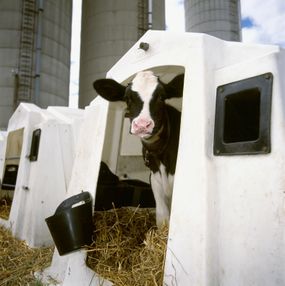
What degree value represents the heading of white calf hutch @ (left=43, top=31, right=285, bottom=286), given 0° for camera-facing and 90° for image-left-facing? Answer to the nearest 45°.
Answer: approximately 45°

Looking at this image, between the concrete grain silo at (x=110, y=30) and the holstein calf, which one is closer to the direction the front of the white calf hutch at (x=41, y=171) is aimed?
the holstein calf

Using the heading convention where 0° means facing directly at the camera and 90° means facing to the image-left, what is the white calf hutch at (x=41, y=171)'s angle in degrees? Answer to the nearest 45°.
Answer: approximately 45°

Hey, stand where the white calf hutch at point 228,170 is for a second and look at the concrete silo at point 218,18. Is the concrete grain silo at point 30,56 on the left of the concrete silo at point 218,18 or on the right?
left

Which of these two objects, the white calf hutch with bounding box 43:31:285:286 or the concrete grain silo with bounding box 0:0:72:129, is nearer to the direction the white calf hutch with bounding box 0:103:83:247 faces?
the white calf hutch

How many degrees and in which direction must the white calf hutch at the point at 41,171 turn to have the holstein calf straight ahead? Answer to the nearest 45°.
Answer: approximately 90° to its left

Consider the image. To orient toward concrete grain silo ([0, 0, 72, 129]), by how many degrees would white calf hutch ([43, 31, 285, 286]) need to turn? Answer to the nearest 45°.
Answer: approximately 90° to its right

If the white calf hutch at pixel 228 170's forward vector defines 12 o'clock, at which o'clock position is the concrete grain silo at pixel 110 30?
The concrete grain silo is roughly at 4 o'clock from the white calf hutch.

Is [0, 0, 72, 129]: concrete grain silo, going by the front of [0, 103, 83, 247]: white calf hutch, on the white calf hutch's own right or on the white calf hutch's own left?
on the white calf hutch's own right
